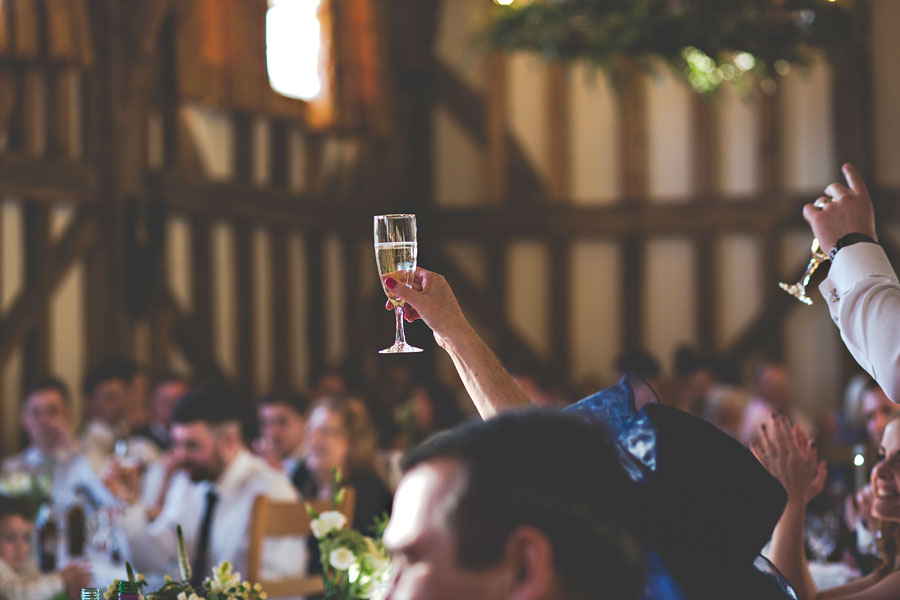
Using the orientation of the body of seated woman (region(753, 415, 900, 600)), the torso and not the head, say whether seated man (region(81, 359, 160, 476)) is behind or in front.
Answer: in front

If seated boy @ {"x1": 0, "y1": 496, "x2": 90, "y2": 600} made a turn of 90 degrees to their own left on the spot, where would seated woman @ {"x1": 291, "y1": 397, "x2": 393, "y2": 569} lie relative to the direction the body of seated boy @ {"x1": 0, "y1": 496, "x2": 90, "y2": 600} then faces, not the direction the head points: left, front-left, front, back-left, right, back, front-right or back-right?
front

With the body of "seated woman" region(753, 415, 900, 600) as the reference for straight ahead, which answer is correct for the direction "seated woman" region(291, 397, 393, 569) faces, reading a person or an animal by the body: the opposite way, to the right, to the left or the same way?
to the left

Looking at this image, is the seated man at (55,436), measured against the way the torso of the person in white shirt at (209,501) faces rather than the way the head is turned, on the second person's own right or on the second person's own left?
on the second person's own right

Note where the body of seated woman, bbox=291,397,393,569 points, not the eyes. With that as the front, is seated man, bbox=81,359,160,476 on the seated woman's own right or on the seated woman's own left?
on the seated woman's own right

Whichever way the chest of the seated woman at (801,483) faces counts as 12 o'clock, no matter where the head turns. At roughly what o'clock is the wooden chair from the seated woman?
The wooden chair is roughly at 1 o'clock from the seated woman.

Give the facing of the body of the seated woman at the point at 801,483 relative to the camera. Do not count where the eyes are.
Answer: to the viewer's left

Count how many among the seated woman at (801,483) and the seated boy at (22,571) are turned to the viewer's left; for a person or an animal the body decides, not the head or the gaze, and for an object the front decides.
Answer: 1

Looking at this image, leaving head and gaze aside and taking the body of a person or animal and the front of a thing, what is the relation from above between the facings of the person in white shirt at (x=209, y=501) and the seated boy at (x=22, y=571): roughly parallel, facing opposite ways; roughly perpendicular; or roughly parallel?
roughly perpendicular

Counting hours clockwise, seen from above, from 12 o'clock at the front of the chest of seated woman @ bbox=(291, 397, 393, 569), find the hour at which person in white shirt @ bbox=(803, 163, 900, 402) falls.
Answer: The person in white shirt is roughly at 10 o'clock from the seated woman.

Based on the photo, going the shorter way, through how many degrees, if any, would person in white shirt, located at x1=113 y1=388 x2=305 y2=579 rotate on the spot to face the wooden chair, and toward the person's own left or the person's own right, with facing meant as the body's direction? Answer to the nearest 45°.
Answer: approximately 45° to the person's own left

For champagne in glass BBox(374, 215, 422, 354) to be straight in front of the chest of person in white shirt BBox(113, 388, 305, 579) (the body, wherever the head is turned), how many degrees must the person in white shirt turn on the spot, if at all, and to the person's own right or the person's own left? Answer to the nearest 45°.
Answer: approximately 45° to the person's own left

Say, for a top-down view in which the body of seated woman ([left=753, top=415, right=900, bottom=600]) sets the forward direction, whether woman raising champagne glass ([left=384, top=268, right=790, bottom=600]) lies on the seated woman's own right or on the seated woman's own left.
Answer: on the seated woman's own left

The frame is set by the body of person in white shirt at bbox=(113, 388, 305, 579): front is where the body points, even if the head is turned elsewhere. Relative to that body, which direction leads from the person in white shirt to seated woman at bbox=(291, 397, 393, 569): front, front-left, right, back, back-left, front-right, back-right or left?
back

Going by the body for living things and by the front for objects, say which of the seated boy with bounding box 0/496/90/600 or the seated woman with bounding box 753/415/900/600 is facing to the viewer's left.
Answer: the seated woman with bounding box 753/415/900/600
